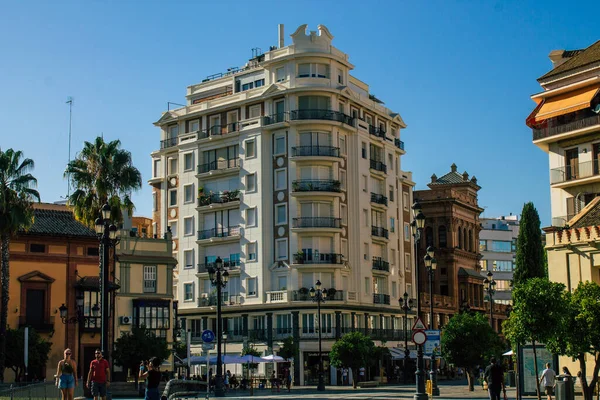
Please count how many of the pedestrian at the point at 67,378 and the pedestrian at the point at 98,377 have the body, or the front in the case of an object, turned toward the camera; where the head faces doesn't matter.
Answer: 2

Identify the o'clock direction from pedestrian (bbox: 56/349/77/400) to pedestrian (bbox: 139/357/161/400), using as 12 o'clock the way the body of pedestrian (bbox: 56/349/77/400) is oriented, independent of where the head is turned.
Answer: pedestrian (bbox: 139/357/161/400) is roughly at 10 o'clock from pedestrian (bbox: 56/349/77/400).

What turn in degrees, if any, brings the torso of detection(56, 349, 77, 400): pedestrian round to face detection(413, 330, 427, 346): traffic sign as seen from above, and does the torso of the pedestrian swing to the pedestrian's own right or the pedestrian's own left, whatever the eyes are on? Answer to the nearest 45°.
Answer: approximately 90° to the pedestrian's own left

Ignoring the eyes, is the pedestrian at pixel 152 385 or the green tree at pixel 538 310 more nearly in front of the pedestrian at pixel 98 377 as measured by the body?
the pedestrian

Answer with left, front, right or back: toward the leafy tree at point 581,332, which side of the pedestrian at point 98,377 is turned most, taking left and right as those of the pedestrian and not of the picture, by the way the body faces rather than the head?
left

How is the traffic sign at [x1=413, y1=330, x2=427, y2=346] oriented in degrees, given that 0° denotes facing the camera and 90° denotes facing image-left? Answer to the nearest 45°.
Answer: approximately 0°

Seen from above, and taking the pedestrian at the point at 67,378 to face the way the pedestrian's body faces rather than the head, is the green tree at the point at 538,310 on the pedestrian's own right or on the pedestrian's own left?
on the pedestrian's own left

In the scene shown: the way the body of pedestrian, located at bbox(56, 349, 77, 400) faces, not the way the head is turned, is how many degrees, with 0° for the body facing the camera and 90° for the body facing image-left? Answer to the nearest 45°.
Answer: approximately 0°
